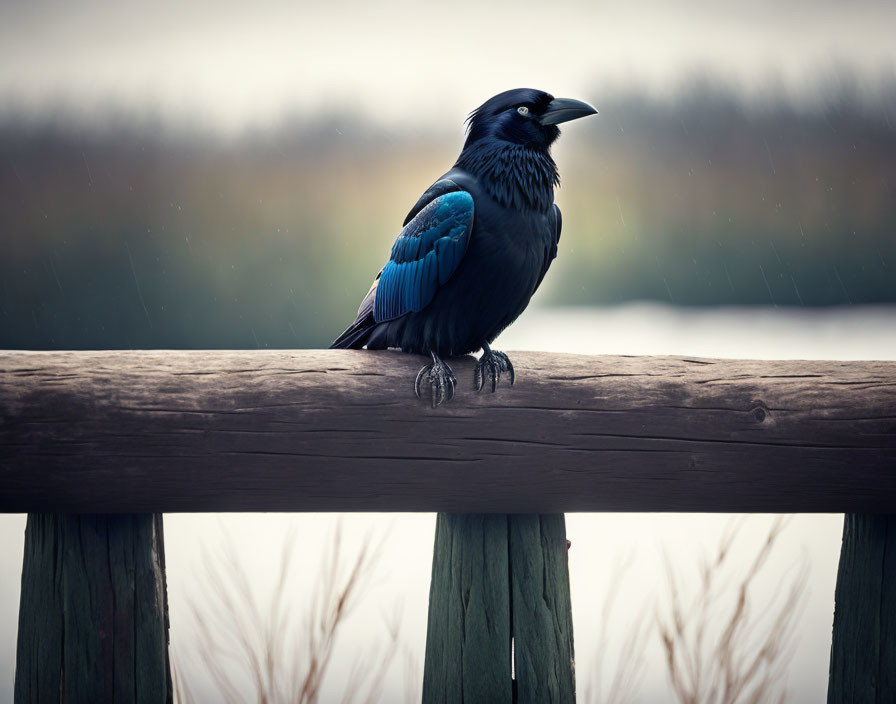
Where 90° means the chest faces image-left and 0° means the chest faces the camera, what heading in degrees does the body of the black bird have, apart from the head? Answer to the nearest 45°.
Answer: approximately 315°
